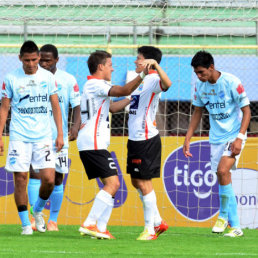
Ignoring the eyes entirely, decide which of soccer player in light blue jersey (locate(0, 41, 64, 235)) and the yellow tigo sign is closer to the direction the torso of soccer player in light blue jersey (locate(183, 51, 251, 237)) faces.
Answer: the soccer player in light blue jersey

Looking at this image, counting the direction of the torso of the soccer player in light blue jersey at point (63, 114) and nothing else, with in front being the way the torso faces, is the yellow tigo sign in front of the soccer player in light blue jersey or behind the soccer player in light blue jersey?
behind

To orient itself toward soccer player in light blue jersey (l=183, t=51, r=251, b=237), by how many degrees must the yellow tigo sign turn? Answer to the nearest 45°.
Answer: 0° — it already faces them

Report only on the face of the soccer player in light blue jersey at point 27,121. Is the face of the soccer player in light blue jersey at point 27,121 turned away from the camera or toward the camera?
toward the camera

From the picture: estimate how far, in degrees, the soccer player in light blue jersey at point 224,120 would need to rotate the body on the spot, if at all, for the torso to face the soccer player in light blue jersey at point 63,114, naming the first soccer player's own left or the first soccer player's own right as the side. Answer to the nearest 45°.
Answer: approximately 45° to the first soccer player's own right

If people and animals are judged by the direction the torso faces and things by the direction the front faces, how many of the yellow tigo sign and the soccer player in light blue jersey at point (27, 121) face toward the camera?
2

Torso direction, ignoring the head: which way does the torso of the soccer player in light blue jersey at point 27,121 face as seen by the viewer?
toward the camera

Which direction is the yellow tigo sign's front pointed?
toward the camera

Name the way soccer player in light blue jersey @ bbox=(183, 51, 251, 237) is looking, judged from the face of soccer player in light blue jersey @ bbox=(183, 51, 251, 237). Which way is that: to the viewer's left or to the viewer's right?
to the viewer's left

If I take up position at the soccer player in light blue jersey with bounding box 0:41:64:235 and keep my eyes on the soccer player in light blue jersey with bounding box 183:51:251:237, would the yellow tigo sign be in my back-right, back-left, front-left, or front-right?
front-left

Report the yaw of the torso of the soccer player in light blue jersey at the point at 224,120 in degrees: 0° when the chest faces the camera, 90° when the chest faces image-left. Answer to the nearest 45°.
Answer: approximately 45°

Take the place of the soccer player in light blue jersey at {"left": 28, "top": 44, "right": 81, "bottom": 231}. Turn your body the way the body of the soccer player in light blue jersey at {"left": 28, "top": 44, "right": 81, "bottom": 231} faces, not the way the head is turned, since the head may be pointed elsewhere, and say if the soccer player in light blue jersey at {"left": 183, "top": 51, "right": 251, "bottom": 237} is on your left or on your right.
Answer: on your left

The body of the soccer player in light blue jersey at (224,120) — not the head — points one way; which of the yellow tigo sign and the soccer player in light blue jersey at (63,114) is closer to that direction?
the soccer player in light blue jersey

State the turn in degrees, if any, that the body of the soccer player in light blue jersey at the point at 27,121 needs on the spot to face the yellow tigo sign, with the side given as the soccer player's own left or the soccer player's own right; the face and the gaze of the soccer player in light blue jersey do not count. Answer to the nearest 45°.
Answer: approximately 135° to the soccer player's own left
